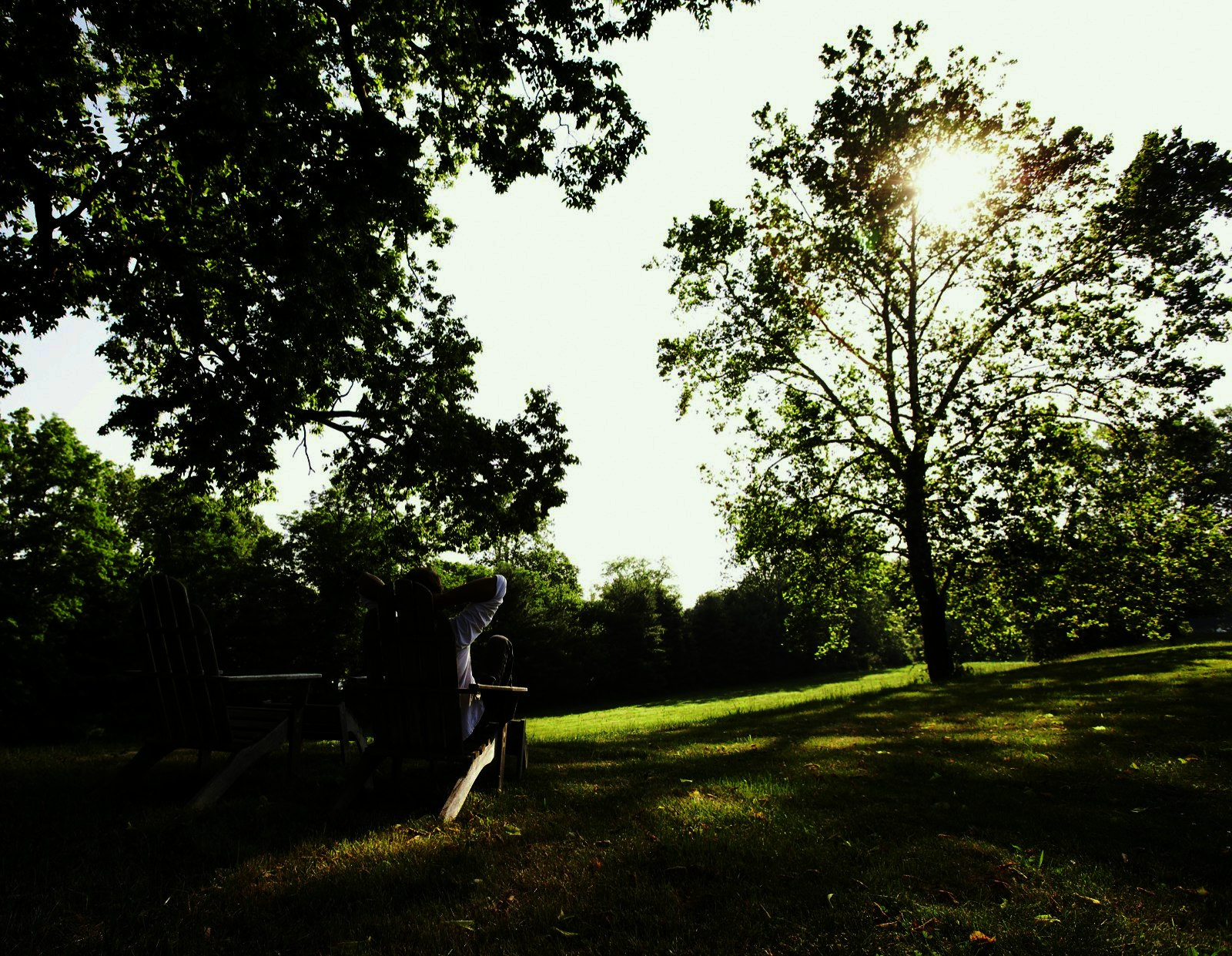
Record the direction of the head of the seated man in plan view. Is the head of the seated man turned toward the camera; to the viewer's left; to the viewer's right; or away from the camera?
away from the camera

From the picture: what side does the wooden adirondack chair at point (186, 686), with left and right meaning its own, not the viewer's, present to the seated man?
right

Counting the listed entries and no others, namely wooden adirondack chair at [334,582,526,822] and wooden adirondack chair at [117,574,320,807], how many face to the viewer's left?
0

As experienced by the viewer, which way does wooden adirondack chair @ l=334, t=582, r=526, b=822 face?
facing away from the viewer and to the right of the viewer

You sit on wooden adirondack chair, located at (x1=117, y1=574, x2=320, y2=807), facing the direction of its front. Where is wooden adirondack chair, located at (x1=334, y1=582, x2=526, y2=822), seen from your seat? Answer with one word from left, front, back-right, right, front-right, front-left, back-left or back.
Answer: right

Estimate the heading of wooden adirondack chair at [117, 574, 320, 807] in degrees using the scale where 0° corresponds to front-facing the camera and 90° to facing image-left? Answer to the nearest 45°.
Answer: approximately 225°
